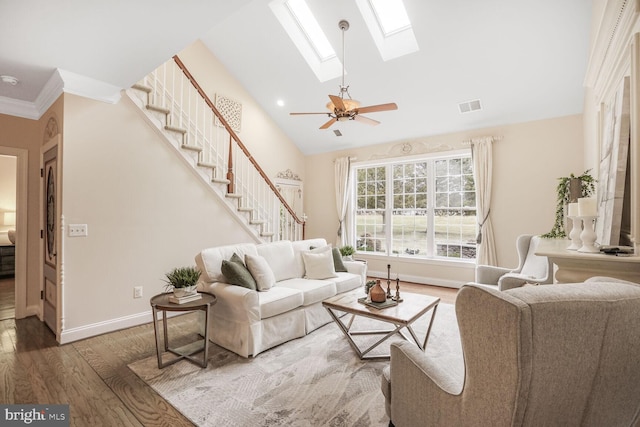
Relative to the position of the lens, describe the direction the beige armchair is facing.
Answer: facing away from the viewer and to the left of the viewer

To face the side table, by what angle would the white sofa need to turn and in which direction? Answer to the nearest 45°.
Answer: approximately 90° to its right

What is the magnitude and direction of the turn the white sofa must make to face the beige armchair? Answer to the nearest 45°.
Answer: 0° — it already faces it

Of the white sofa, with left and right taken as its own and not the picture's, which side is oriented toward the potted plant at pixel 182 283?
right

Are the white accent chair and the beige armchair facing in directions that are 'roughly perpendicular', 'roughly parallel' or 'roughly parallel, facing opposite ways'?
roughly perpendicular

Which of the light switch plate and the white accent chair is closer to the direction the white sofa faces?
the white accent chair

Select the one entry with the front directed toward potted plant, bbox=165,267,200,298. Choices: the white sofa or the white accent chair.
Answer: the white accent chair

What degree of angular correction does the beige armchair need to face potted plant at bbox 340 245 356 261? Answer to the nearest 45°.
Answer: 0° — it already faces it

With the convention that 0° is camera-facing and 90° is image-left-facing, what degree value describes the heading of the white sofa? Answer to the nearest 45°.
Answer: approximately 315°

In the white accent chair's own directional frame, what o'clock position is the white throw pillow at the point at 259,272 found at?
The white throw pillow is roughly at 12 o'clock from the white accent chair.

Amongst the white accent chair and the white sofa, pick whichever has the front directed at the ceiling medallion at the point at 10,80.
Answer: the white accent chair
